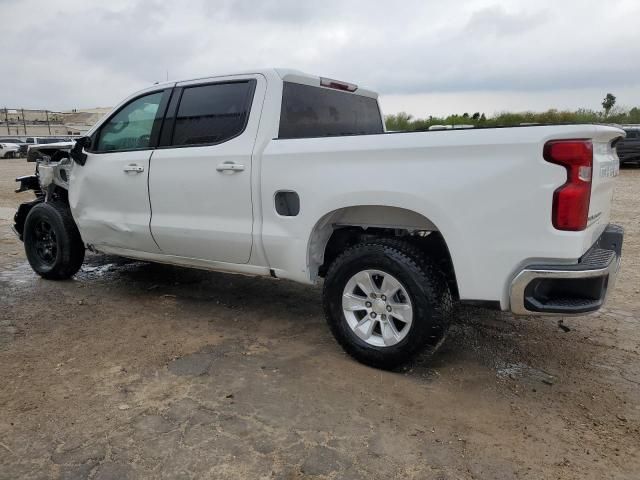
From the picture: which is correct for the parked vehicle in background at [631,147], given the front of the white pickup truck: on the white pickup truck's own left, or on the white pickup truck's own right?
on the white pickup truck's own right

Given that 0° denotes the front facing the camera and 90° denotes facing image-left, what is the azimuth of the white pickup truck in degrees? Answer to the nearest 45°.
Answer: approximately 135°
